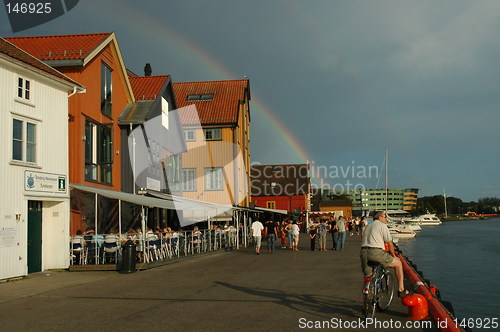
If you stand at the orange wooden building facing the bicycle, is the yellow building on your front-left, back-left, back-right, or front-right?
back-left

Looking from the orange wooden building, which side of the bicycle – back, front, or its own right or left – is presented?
left

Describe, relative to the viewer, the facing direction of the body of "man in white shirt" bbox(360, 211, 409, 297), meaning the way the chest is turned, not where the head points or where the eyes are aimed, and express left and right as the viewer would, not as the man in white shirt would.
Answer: facing away from the viewer and to the right of the viewer

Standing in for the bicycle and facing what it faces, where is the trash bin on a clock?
The trash bin is roughly at 9 o'clock from the bicycle.

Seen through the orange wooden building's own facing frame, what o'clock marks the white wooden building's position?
The white wooden building is roughly at 2 o'clock from the orange wooden building.

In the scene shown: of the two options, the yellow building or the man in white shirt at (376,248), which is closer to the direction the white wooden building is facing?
the man in white shirt

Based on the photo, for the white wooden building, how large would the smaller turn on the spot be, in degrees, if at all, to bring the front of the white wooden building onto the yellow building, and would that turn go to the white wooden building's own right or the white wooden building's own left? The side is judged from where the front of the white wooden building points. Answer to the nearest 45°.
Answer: approximately 90° to the white wooden building's own left

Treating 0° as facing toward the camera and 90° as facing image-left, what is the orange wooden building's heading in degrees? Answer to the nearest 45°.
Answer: approximately 315°

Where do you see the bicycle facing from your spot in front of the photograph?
facing away from the viewer and to the right of the viewer

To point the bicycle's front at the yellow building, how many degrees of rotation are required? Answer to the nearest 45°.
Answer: approximately 45° to its left
